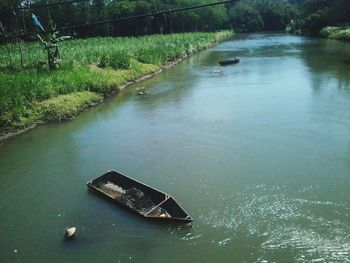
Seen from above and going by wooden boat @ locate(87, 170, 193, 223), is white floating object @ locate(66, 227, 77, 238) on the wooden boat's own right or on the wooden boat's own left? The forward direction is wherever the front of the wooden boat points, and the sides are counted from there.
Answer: on the wooden boat's own right

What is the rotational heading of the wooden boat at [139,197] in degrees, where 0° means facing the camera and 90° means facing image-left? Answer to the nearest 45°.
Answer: approximately 315°

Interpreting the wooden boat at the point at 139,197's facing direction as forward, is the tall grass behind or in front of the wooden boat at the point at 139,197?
behind

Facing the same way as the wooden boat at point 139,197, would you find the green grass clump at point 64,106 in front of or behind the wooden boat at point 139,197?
behind
